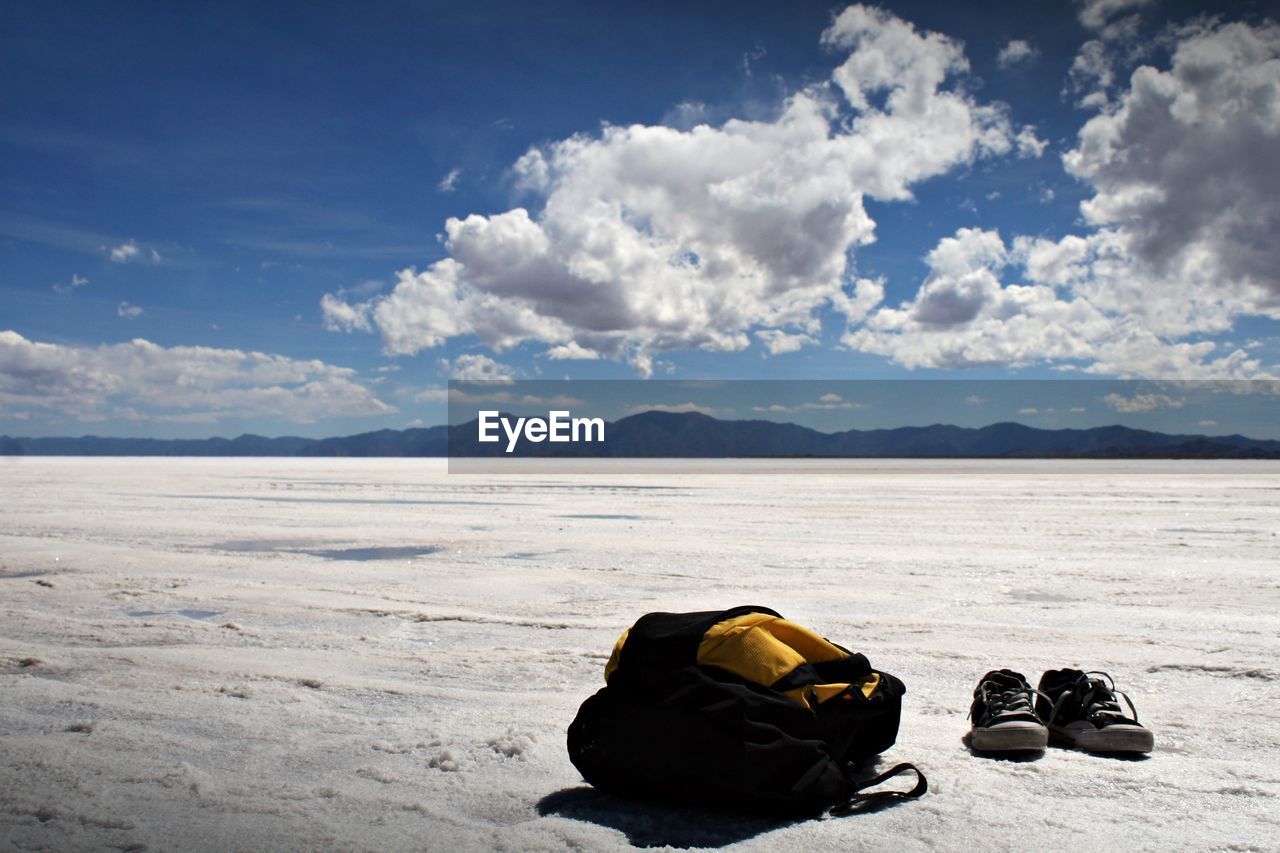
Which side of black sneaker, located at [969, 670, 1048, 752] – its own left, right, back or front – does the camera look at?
front

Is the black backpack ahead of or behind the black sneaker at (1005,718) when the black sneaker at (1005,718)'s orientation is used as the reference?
ahead

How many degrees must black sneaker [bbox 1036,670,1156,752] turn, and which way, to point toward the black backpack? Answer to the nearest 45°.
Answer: approximately 90° to its right

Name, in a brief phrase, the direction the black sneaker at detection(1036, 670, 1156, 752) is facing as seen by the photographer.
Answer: facing the viewer and to the right of the viewer

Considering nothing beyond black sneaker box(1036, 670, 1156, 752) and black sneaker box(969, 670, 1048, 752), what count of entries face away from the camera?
0
